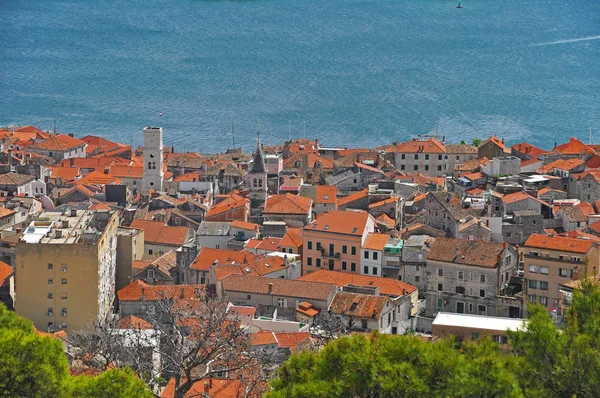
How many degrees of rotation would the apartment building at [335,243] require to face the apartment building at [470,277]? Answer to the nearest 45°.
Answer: approximately 45° to its left

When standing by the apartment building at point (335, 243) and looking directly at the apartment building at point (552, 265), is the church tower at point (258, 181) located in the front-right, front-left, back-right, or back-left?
back-left

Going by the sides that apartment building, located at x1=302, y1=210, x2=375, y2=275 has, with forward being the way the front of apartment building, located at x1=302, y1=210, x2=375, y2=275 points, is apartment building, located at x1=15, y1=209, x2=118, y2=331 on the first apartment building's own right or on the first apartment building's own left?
on the first apartment building's own right

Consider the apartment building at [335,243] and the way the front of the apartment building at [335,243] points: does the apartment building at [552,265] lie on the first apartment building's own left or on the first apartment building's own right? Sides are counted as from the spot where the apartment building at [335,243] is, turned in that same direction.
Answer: on the first apartment building's own left

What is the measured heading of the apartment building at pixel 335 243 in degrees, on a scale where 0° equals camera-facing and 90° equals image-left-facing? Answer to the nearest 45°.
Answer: approximately 0°

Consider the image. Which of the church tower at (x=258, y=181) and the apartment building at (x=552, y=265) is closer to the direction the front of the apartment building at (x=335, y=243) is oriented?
the apartment building
